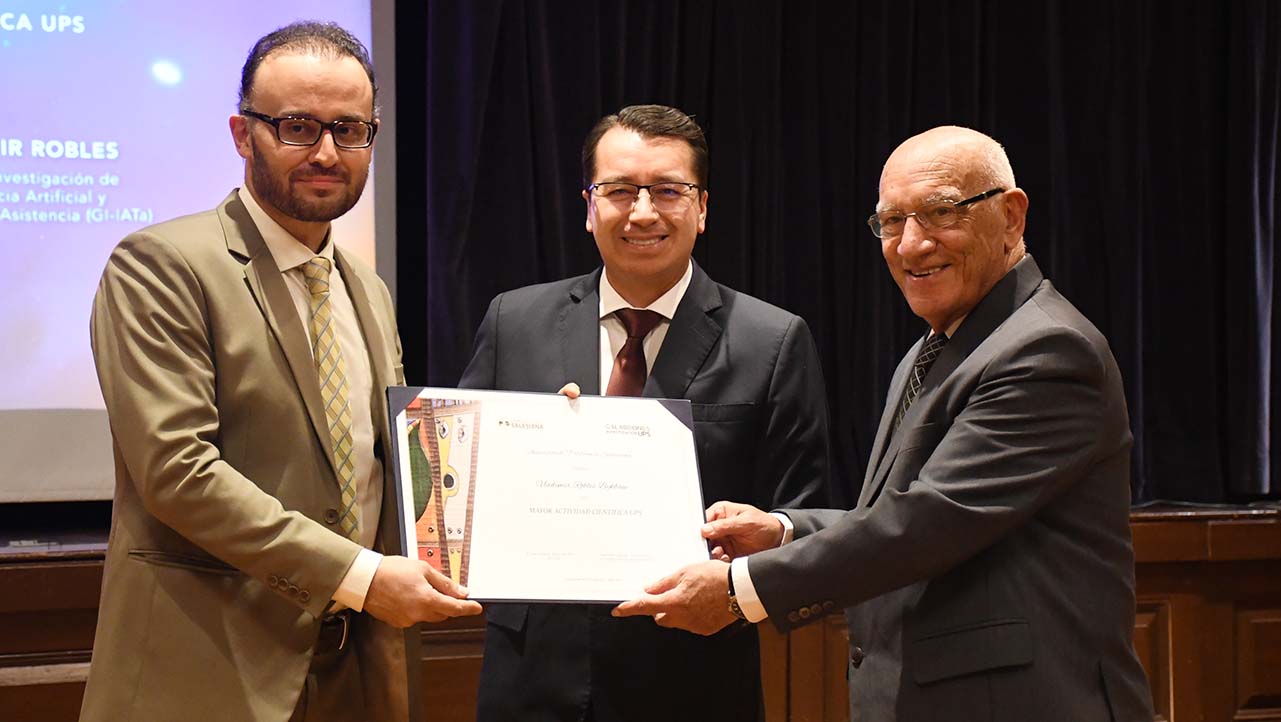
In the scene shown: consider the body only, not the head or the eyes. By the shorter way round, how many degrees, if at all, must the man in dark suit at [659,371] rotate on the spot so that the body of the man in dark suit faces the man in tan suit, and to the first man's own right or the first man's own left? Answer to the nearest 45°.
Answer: approximately 45° to the first man's own right

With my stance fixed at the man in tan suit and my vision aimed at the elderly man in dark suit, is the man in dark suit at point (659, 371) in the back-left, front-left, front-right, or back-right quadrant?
front-left

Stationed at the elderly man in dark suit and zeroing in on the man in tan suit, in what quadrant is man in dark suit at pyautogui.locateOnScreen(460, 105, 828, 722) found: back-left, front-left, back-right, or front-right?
front-right

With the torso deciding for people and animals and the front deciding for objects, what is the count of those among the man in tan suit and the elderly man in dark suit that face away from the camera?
0

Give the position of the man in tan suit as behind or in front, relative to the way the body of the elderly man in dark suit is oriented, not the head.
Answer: in front

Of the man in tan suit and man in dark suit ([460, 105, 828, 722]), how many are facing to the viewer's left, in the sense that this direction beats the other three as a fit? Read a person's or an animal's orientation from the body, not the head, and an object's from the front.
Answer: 0

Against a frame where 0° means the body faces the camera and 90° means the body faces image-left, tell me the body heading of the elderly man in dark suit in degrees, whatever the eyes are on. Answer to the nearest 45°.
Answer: approximately 45°

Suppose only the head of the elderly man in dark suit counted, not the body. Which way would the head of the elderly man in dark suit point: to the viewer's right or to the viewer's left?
to the viewer's left

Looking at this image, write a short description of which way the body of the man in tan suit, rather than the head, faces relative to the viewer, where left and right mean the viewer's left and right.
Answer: facing the viewer and to the right of the viewer

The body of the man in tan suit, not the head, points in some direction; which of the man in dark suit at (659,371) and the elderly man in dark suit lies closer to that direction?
the elderly man in dark suit

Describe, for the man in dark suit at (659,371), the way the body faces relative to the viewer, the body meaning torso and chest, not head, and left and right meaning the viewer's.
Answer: facing the viewer

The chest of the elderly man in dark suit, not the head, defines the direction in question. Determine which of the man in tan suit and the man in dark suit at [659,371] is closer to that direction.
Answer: the man in tan suit
